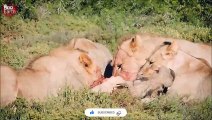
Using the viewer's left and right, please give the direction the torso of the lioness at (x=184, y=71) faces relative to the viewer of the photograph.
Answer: facing to the left of the viewer

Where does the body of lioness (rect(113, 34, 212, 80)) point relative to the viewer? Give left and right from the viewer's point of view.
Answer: facing to the left of the viewer

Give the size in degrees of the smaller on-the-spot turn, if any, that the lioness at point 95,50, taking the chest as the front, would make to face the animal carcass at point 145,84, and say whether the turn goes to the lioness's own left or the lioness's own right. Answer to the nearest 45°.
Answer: approximately 45° to the lioness's own right

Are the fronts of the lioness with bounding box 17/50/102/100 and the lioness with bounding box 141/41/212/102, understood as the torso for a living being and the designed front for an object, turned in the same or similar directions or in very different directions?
very different directions

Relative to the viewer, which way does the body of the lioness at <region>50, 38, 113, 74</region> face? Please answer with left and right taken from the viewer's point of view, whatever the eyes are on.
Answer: facing to the right of the viewer

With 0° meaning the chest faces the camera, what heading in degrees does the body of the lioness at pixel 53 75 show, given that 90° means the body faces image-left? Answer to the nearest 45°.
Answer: approximately 270°

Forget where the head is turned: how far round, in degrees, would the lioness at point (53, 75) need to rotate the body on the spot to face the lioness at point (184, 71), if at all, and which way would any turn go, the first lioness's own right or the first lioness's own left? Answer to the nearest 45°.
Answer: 0° — it already faces it

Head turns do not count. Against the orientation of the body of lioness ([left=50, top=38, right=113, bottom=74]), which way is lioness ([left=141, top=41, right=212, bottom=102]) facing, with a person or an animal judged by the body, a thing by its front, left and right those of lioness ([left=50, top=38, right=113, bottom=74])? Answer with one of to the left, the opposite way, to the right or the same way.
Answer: the opposite way

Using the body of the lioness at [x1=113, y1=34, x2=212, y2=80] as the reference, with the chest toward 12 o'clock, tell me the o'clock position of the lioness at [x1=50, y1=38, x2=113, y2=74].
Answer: the lioness at [x1=50, y1=38, x2=113, y2=74] is roughly at 12 o'clock from the lioness at [x1=113, y1=34, x2=212, y2=80].

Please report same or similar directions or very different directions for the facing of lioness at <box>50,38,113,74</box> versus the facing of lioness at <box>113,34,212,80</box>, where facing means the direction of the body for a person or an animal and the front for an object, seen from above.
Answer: very different directions
